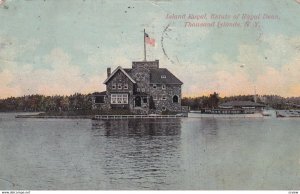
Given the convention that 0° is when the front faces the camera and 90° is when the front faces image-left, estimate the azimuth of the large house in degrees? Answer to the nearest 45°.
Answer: approximately 0°

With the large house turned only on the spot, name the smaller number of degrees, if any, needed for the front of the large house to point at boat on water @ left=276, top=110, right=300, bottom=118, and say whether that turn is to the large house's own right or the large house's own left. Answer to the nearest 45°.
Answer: approximately 90° to the large house's own left
